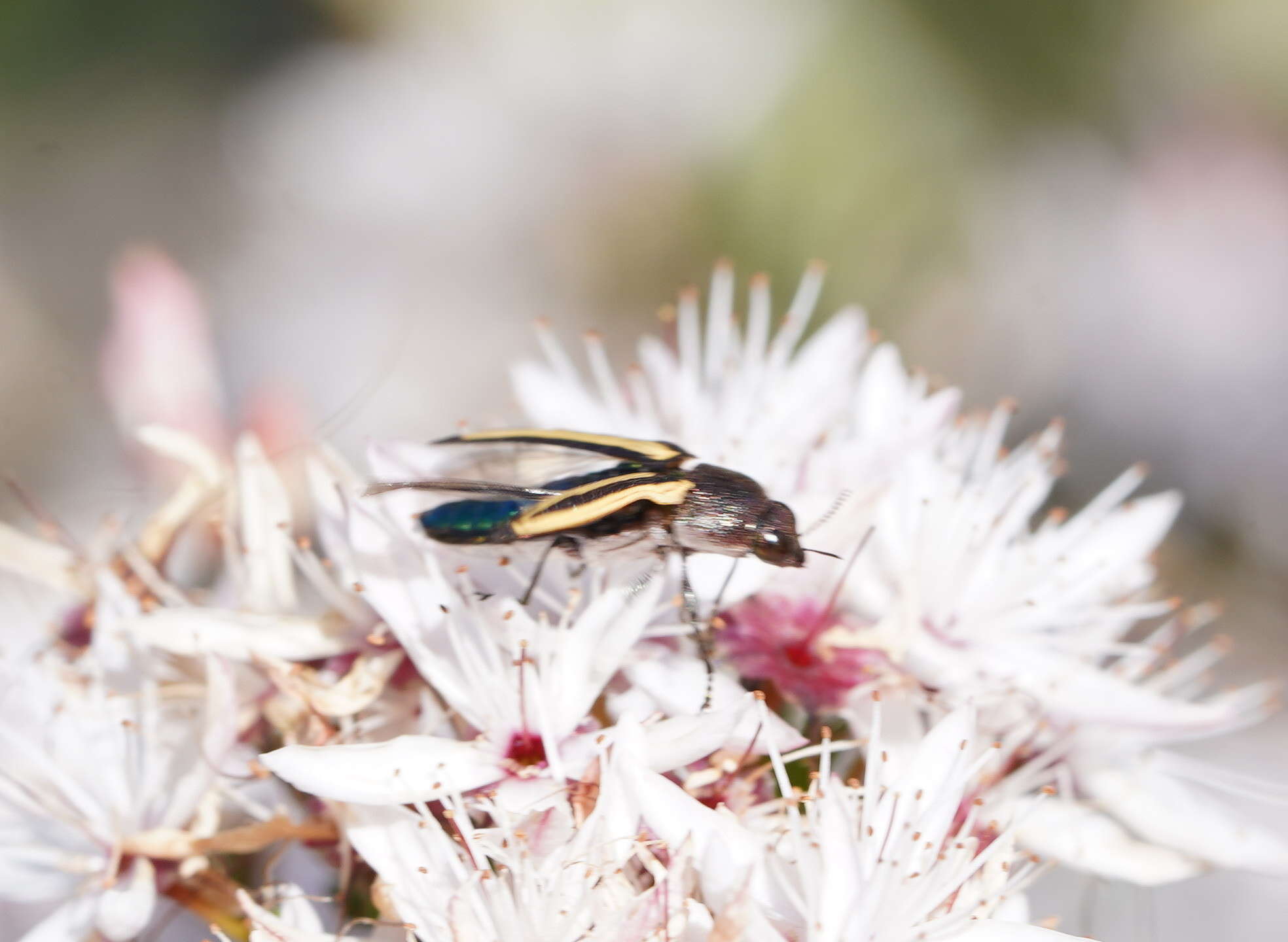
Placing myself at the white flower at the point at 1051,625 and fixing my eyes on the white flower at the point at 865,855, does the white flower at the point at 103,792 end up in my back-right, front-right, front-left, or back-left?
front-right

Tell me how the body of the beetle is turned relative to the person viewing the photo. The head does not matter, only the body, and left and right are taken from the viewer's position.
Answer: facing to the right of the viewer
